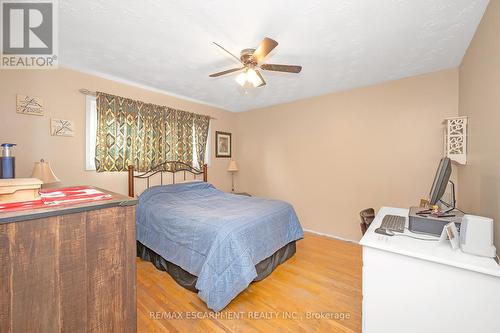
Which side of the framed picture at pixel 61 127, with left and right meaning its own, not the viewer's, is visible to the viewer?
front

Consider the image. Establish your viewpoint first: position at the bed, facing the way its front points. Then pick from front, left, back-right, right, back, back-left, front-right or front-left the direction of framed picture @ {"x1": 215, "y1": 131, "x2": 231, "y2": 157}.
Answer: back-left

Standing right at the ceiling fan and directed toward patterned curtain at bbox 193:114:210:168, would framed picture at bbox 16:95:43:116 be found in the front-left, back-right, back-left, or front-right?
front-left

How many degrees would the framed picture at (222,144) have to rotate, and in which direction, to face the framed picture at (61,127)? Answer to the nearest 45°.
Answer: approximately 90° to its right

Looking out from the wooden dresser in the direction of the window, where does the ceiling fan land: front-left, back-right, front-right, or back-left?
front-right

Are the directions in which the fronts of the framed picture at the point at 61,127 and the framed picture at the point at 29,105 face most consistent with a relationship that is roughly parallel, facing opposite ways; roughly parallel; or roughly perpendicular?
roughly parallel

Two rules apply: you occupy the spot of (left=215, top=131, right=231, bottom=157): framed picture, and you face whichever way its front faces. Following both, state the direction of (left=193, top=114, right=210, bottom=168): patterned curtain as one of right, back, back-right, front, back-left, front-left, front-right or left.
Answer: right

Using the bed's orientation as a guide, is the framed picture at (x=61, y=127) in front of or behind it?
behind

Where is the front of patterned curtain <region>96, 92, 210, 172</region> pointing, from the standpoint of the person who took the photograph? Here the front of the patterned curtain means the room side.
facing the viewer and to the right of the viewer

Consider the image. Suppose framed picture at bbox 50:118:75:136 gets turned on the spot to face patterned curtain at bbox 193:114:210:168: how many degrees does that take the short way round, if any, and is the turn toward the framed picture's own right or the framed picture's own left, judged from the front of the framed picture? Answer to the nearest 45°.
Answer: approximately 90° to the framed picture's own left
